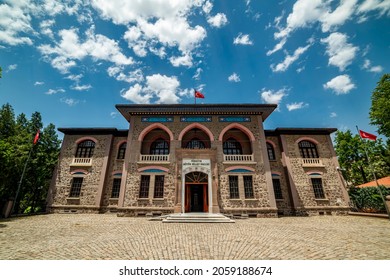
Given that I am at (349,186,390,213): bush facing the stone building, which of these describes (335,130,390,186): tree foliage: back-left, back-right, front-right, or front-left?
back-right

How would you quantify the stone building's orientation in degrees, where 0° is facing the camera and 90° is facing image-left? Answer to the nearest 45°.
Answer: approximately 0°

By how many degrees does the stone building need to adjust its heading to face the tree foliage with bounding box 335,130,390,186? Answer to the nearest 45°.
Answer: approximately 90° to its left

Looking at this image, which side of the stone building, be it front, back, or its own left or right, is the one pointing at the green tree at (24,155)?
right

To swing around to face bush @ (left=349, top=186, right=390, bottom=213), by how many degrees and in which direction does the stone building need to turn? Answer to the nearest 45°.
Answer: approximately 90° to its left

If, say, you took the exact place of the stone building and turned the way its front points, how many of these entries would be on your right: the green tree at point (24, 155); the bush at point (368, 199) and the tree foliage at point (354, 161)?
1
